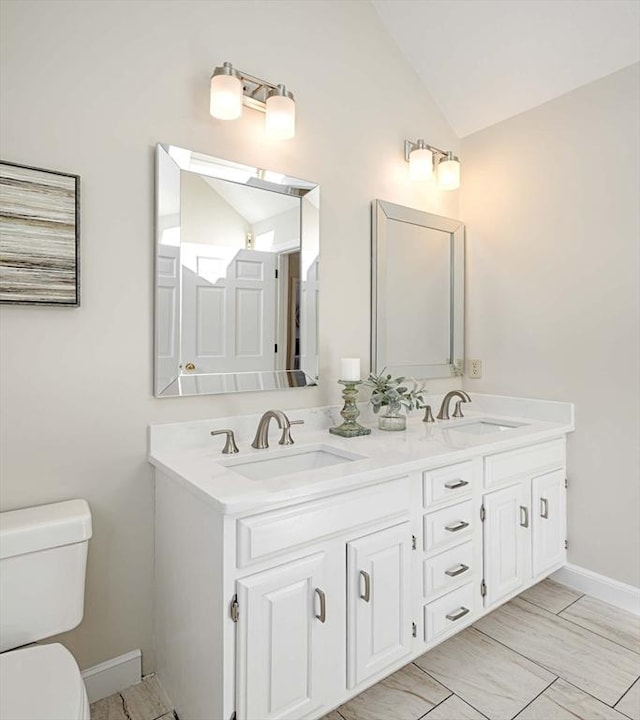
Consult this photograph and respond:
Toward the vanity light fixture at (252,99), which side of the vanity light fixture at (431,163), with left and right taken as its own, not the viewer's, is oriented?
right

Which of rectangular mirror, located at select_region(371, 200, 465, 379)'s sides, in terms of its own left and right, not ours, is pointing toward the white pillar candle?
right

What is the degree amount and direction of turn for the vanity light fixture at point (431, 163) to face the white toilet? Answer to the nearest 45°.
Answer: approximately 90° to its right

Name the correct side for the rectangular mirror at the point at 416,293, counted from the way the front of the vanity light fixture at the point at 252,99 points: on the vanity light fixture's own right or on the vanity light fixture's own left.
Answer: on the vanity light fixture's own left

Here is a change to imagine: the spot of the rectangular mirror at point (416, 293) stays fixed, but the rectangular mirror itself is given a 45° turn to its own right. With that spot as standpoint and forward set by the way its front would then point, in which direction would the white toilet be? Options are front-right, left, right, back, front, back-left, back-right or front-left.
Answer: front-right

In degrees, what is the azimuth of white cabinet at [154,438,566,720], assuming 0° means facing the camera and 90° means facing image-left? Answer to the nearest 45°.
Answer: approximately 315°

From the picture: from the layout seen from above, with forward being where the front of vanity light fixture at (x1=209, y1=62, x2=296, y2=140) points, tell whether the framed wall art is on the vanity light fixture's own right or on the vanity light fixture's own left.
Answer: on the vanity light fixture's own right

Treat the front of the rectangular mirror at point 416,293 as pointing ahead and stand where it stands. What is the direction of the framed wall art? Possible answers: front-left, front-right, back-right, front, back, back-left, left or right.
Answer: right

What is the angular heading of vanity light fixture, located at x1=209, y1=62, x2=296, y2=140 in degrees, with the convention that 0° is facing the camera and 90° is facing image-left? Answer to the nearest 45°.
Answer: approximately 315°
